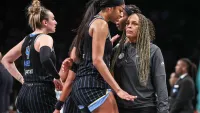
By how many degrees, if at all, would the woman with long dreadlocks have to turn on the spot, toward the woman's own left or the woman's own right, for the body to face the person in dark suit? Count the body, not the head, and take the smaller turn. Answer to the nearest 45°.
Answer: approximately 135° to the woman's own right

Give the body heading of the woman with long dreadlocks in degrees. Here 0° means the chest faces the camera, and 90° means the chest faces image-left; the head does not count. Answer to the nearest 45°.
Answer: approximately 45°
